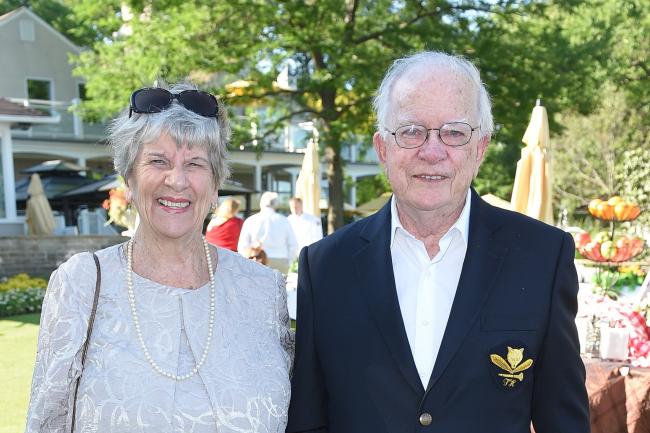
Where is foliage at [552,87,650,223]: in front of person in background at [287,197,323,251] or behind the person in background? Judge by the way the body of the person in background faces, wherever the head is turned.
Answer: behind

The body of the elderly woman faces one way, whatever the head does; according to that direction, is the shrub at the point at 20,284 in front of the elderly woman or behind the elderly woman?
behind

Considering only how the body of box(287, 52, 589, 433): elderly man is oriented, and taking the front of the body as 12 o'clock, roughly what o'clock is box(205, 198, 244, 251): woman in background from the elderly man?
The woman in background is roughly at 5 o'clock from the elderly man.

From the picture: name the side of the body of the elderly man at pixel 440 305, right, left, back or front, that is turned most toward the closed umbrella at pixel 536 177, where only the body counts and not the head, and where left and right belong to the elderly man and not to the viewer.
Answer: back

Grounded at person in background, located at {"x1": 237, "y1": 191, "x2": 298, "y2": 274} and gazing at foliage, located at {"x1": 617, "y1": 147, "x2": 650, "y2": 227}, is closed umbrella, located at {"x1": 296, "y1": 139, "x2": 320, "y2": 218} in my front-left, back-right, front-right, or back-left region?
front-left

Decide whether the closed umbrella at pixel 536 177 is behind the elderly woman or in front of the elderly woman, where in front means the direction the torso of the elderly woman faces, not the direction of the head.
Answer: behind

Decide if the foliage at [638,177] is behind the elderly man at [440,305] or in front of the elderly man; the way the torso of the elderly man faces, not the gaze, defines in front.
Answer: behind

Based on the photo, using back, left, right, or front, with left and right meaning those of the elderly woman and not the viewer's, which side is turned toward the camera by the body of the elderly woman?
front

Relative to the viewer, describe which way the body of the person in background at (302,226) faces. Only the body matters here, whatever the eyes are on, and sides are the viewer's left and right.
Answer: facing the viewer and to the left of the viewer

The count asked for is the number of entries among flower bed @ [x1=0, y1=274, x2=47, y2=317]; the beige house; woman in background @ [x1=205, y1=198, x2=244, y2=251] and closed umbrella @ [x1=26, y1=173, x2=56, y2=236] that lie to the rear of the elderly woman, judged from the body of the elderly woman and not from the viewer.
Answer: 4

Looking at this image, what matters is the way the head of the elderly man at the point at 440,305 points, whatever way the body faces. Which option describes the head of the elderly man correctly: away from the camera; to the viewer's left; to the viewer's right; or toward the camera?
toward the camera

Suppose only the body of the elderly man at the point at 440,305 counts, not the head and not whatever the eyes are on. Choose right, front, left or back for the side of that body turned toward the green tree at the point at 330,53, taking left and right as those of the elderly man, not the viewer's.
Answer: back

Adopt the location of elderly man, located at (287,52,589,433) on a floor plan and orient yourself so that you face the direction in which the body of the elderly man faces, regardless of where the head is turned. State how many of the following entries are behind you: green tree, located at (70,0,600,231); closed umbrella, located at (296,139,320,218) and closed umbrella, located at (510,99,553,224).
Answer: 3

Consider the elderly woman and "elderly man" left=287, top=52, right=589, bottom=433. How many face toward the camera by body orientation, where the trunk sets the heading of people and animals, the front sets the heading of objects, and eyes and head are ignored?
2

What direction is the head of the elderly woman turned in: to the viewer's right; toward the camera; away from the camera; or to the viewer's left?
toward the camera

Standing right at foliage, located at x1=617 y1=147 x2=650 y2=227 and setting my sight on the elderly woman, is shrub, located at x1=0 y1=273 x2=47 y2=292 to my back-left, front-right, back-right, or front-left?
front-right

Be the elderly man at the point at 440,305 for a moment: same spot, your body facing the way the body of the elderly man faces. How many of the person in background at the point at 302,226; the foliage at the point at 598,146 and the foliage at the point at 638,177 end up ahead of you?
0

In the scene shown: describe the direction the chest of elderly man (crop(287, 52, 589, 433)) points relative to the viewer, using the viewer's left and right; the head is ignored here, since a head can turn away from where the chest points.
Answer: facing the viewer

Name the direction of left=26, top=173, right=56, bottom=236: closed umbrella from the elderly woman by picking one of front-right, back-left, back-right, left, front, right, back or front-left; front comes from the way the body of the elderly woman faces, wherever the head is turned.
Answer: back
